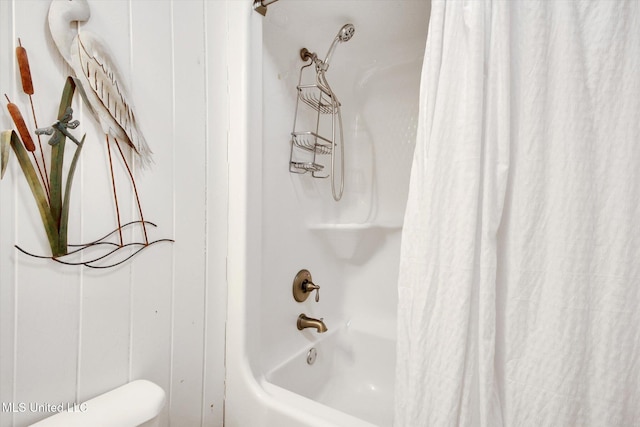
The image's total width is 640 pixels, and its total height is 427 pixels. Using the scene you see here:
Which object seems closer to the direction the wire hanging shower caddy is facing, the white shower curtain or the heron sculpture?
the white shower curtain

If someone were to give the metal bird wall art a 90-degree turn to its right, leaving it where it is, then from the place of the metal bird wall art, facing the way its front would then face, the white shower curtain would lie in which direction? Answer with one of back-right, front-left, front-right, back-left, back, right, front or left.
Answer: back-left

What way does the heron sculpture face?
to the viewer's left

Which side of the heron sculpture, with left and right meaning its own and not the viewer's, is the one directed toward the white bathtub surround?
back

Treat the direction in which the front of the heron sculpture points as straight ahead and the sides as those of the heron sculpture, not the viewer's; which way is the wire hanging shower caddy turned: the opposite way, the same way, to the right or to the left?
to the left

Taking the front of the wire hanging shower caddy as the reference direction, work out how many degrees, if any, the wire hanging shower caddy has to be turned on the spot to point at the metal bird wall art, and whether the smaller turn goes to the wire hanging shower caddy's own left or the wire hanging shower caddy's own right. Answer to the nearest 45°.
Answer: approximately 90° to the wire hanging shower caddy's own right

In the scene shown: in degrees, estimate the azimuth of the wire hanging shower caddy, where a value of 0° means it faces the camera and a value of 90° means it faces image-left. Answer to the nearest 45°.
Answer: approximately 315°

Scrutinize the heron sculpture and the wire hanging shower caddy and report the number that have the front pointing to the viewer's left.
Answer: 1
